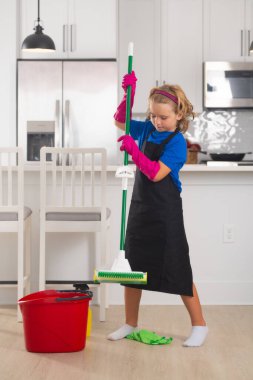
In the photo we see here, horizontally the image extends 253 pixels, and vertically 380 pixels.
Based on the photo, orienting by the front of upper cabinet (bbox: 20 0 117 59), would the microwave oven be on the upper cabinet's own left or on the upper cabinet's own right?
on the upper cabinet's own left

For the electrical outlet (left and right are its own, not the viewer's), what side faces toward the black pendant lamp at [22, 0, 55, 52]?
right

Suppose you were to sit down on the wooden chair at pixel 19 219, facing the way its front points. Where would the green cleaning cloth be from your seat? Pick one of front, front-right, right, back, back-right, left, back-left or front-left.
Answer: back-right

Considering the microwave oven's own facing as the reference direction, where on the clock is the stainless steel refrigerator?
The stainless steel refrigerator is roughly at 2 o'clock from the microwave oven.

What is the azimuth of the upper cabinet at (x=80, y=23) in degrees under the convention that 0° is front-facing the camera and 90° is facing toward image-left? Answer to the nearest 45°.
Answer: approximately 0°

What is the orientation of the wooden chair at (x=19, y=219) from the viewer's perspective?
away from the camera

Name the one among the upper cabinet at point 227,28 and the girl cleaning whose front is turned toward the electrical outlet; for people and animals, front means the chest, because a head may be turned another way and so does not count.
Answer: the upper cabinet

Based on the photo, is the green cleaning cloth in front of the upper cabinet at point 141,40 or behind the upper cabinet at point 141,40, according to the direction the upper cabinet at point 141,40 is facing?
in front

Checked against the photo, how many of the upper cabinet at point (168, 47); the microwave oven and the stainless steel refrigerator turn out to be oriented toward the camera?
3

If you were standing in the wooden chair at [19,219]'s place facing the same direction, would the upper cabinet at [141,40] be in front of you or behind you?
in front

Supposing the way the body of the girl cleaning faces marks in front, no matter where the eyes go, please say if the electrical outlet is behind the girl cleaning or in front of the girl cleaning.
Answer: behind
